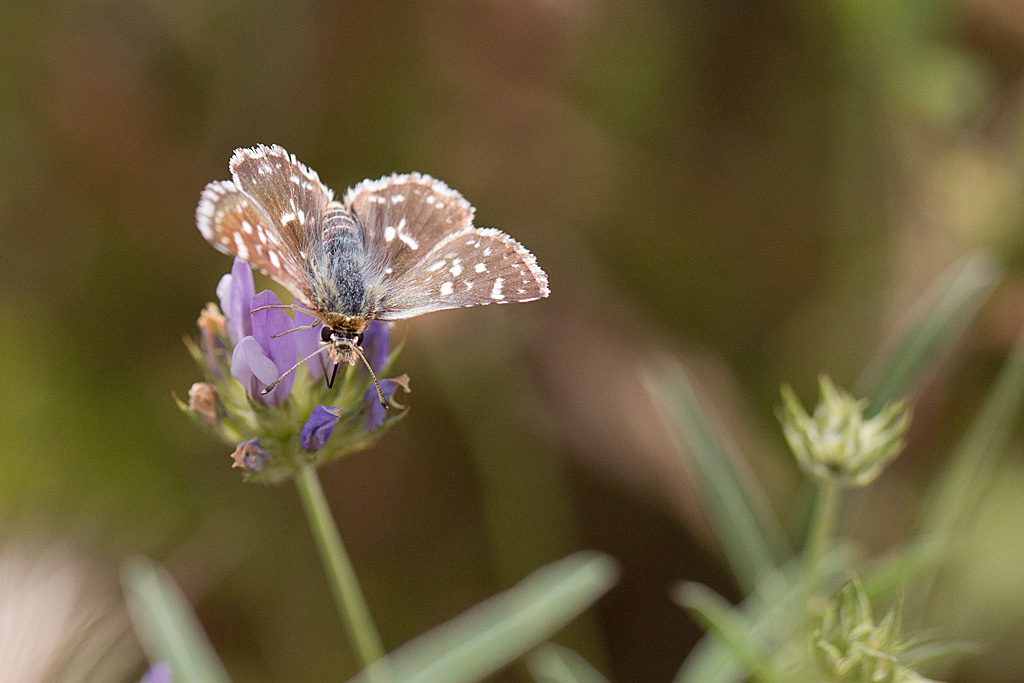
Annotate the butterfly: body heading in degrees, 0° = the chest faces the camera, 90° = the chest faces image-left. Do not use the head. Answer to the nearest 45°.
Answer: approximately 0°
